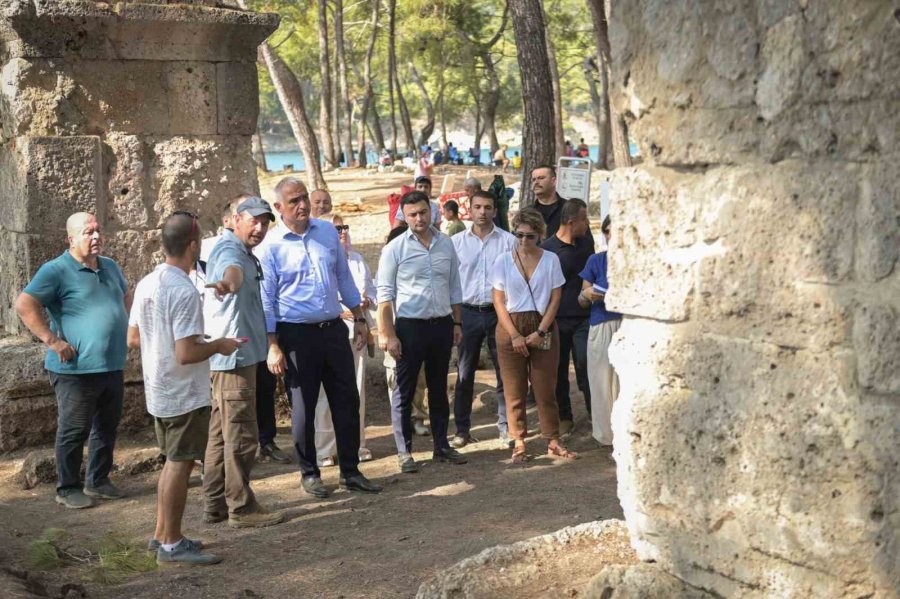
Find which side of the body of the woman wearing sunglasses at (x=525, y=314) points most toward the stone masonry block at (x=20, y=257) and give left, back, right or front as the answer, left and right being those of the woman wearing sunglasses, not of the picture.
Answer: right

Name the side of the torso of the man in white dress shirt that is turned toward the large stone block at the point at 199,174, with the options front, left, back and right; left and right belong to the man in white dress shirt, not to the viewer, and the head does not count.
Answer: right

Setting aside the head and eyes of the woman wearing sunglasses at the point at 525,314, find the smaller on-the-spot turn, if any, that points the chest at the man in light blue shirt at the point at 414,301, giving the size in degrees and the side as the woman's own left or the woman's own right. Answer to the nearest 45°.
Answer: approximately 90° to the woman's own right

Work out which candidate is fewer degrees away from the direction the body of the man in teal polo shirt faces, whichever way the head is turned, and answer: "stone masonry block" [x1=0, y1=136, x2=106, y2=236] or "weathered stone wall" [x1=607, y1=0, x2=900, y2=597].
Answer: the weathered stone wall

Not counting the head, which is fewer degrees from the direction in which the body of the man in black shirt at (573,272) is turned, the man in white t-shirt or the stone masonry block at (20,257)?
the man in white t-shirt

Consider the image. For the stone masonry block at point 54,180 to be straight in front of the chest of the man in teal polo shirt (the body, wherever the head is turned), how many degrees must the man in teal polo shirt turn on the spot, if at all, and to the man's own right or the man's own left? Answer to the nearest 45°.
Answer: approximately 135° to the man's own left

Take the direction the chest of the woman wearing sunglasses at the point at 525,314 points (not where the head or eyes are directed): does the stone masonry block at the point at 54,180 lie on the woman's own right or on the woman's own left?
on the woman's own right

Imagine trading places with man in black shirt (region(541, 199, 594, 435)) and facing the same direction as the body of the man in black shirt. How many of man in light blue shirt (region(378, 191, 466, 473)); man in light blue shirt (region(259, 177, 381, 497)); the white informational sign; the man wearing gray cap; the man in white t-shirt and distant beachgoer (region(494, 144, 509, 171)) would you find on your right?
4

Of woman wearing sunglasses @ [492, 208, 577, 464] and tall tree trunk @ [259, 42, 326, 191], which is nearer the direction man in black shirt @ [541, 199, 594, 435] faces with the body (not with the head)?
the woman wearing sunglasses

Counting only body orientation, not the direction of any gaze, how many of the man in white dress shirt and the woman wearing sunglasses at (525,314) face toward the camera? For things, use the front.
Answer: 2

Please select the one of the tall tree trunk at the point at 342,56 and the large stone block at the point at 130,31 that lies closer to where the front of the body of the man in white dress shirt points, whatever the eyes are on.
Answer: the large stone block

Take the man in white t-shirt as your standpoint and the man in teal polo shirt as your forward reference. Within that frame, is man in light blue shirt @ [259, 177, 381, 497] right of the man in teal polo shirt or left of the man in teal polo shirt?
right

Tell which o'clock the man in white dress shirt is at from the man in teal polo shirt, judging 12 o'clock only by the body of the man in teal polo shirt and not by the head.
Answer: The man in white dress shirt is roughly at 10 o'clock from the man in teal polo shirt.

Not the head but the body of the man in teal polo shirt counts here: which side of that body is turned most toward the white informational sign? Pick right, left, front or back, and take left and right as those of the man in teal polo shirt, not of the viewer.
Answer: left

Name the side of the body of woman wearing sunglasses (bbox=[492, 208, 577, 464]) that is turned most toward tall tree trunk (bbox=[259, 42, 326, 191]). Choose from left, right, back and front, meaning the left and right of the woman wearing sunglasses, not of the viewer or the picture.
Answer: back
